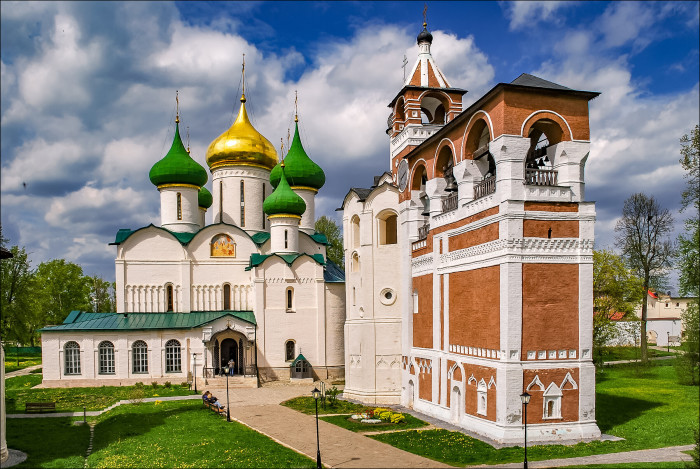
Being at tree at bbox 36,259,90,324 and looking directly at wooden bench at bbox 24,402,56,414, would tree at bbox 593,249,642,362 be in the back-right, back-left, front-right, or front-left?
front-left

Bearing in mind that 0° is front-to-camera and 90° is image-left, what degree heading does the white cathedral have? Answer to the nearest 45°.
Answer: approximately 0°

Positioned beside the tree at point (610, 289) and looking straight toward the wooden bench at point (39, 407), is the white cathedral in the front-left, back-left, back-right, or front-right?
front-right

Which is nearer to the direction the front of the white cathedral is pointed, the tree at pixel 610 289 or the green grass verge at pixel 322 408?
the green grass verge

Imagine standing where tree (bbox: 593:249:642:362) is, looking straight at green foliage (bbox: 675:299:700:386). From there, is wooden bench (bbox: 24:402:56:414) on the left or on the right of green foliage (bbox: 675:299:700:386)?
right

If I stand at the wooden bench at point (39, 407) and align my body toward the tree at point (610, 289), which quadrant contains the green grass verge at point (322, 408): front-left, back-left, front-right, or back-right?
front-right

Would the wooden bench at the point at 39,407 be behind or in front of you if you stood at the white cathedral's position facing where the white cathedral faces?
in front

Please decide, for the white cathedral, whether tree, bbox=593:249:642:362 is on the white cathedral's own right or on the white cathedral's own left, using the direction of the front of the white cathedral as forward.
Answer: on the white cathedral's own left

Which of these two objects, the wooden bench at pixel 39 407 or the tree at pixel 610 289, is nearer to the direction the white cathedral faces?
the wooden bench
